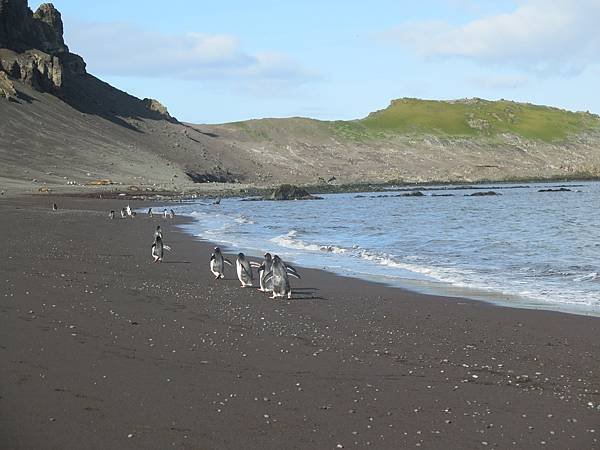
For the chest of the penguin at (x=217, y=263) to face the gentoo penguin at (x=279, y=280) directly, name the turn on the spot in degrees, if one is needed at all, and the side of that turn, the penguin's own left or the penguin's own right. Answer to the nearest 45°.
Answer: approximately 135° to the penguin's own left
